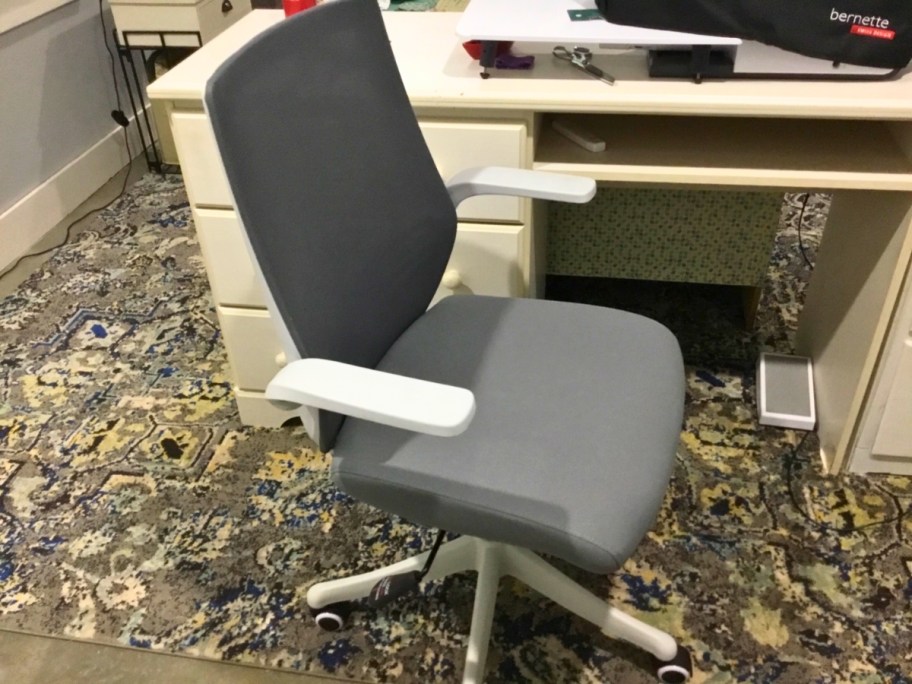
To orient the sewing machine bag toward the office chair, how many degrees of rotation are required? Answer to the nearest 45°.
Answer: approximately 45° to its right

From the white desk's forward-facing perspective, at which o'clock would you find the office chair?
The office chair is roughly at 1 o'clock from the white desk.

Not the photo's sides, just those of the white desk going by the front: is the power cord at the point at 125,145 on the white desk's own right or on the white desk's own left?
on the white desk's own right

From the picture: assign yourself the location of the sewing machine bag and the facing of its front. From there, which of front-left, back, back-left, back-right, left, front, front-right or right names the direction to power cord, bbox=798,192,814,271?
back

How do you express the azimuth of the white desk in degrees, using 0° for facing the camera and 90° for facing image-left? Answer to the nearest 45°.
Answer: approximately 0°

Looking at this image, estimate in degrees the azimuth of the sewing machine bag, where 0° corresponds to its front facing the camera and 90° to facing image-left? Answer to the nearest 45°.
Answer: approximately 0°
